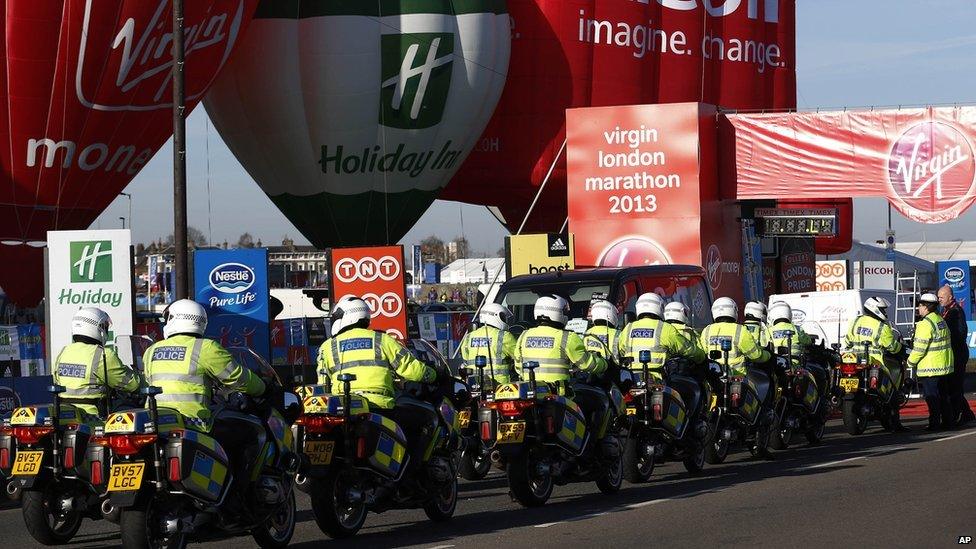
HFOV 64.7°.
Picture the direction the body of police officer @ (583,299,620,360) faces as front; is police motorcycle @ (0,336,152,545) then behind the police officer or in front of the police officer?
behind

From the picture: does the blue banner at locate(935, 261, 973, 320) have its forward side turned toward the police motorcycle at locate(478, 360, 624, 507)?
yes

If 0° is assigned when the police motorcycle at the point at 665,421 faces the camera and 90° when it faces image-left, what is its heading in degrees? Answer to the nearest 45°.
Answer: approximately 225°

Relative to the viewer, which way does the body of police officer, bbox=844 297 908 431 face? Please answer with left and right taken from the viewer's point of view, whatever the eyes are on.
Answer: facing away from the viewer and to the right of the viewer

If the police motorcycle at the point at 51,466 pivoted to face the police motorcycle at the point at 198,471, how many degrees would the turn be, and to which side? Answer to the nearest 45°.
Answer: approximately 90° to its right

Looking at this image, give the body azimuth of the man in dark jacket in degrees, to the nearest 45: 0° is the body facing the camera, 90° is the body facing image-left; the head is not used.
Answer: approximately 90°

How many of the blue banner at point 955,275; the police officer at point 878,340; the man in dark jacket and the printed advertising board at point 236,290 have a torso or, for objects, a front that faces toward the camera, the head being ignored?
2

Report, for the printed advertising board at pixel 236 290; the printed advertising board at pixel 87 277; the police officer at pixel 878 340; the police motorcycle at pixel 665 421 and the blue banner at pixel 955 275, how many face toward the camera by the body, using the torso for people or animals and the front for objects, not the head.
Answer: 3

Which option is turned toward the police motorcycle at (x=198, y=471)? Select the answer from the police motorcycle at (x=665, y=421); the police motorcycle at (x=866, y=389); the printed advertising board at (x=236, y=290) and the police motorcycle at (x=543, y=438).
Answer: the printed advertising board

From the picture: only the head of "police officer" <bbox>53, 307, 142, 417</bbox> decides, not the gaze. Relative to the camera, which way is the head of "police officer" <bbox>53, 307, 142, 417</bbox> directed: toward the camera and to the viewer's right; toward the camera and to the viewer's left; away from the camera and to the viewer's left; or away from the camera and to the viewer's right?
away from the camera and to the viewer's right

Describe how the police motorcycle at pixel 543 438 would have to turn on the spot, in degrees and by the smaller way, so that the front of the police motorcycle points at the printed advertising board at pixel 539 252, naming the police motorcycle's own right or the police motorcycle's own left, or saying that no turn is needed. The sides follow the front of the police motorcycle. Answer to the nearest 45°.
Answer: approximately 45° to the police motorcycle's own left

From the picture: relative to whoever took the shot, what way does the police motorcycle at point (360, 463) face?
facing away from the viewer and to the right of the viewer

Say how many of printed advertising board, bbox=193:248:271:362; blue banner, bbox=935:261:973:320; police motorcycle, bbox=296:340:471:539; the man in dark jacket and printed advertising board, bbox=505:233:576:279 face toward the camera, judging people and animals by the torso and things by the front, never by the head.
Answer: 3
